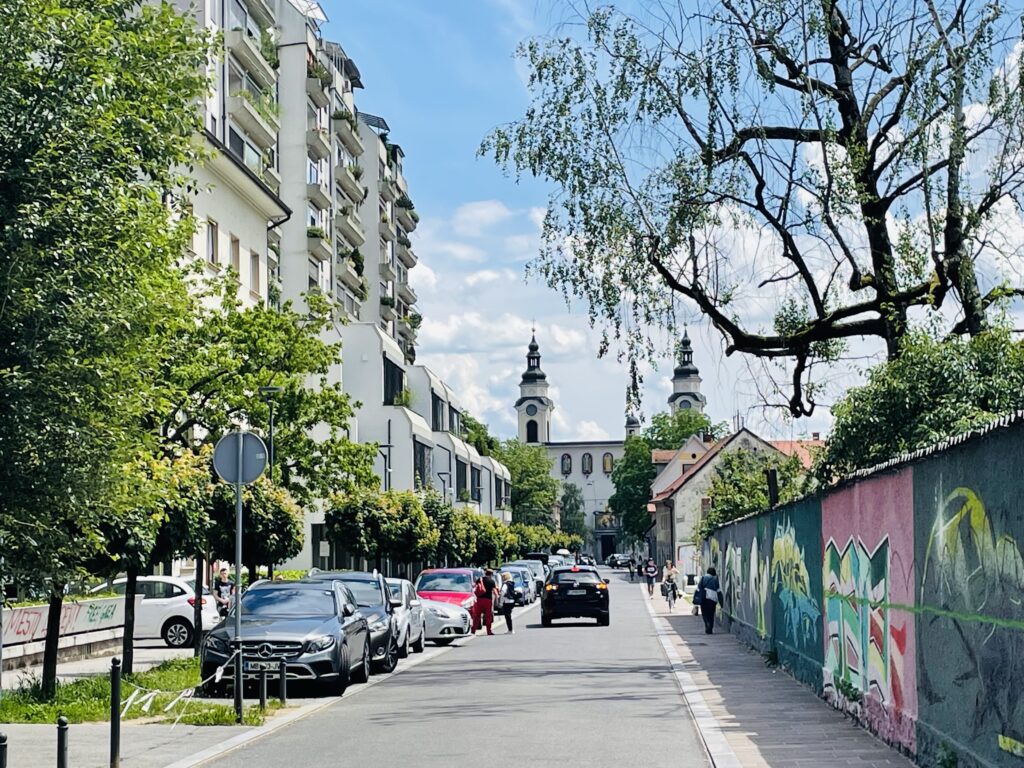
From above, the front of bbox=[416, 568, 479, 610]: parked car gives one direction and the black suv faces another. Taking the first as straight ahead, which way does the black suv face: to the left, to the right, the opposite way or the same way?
the opposite way

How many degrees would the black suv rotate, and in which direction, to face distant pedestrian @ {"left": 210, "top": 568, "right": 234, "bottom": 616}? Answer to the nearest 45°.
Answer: approximately 135° to its left

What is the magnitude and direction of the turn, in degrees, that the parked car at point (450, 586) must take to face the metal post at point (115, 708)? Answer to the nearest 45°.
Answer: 0° — it already faces it

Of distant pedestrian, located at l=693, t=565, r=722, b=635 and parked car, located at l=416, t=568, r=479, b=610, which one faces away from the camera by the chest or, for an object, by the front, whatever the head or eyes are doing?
the distant pedestrian

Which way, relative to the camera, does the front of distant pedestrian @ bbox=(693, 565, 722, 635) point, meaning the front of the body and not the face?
away from the camera

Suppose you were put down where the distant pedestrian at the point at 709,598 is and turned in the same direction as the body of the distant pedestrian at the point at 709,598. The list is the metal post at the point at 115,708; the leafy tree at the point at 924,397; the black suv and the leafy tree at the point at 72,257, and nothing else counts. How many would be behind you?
3

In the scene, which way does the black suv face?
away from the camera

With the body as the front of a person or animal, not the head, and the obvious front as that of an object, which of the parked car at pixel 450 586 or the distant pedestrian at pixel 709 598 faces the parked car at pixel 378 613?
the parked car at pixel 450 586

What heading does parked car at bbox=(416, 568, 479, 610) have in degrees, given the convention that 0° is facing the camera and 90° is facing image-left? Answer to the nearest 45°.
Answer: approximately 0°

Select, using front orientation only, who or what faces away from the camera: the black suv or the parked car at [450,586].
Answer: the black suv

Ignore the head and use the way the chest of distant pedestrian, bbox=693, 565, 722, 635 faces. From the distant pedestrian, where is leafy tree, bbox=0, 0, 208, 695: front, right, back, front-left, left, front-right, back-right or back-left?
back

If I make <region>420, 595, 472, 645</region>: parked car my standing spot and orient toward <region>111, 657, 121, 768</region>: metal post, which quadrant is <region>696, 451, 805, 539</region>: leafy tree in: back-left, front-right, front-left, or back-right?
back-left

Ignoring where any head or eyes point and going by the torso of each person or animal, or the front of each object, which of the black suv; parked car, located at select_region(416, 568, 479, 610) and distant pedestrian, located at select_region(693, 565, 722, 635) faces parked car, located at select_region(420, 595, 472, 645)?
parked car, located at select_region(416, 568, 479, 610)
